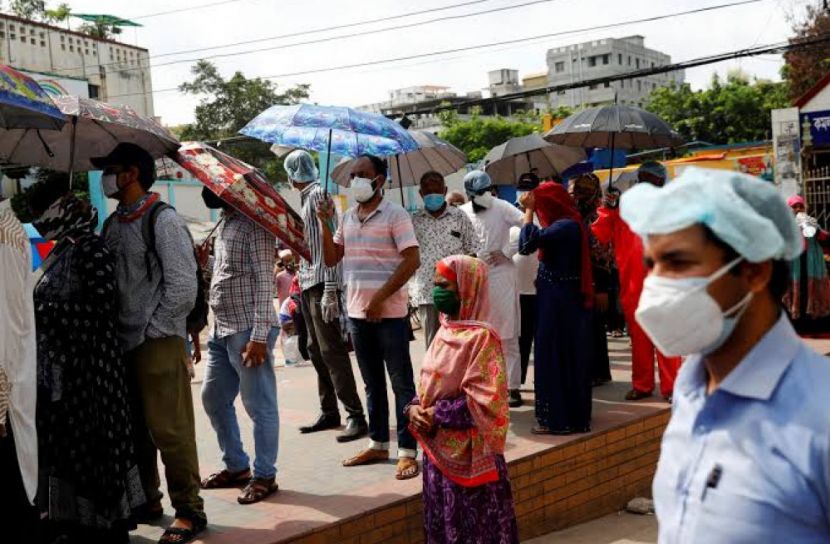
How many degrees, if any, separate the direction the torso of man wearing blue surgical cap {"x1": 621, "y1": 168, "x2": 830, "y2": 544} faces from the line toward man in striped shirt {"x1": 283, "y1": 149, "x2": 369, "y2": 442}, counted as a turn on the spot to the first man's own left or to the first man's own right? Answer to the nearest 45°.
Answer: approximately 90° to the first man's own right

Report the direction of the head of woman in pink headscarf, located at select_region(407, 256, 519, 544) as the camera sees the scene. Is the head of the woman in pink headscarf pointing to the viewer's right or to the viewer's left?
to the viewer's left

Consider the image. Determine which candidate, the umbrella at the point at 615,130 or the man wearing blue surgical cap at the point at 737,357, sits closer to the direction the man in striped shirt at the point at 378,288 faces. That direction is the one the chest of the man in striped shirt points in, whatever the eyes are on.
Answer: the man wearing blue surgical cap

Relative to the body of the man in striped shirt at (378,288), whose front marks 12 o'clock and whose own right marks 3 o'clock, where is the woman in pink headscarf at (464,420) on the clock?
The woman in pink headscarf is roughly at 10 o'clock from the man in striped shirt.

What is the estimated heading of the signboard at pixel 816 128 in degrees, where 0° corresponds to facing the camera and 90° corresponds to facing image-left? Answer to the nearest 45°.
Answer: approximately 0°

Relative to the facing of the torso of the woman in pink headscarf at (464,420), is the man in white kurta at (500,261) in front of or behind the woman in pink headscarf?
behind

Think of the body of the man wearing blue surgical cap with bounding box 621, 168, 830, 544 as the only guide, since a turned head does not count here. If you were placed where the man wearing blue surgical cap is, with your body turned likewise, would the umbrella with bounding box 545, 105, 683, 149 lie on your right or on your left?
on your right

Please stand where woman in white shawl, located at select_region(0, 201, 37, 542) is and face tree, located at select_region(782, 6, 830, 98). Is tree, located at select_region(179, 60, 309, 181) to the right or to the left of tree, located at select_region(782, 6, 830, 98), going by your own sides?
left

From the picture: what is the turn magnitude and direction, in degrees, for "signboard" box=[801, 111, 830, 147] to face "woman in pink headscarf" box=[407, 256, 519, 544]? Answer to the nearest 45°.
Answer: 0° — it already faces them
